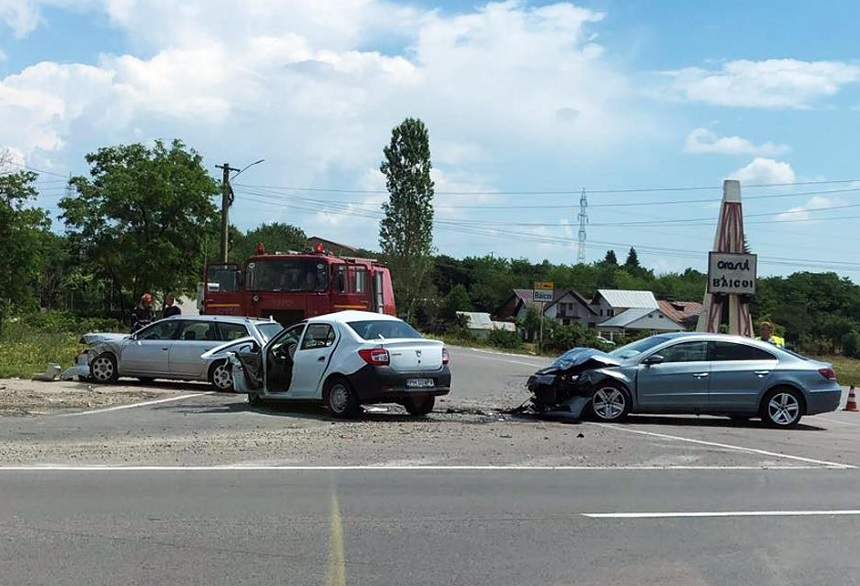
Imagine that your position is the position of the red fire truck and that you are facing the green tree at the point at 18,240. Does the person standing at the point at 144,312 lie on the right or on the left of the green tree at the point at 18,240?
left

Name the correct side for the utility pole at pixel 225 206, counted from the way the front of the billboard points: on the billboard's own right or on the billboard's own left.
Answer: on the billboard's own right

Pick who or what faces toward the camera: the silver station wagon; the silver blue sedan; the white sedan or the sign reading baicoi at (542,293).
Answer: the sign reading baicoi

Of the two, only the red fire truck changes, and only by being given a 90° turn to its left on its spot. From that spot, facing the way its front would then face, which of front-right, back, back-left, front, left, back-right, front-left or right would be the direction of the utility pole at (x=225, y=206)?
back-left

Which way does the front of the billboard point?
toward the camera

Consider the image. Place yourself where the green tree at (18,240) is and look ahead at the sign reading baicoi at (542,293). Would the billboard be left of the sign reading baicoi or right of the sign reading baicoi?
right

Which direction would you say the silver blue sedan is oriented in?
to the viewer's left

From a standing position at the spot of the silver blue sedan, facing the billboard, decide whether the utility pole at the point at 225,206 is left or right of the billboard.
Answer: left

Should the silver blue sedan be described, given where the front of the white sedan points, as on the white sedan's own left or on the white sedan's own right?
on the white sedan's own right

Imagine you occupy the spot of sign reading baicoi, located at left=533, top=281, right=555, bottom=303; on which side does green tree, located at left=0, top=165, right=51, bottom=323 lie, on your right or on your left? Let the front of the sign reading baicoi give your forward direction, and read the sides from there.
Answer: on your right

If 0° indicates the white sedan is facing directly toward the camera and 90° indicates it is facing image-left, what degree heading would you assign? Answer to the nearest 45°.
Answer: approximately 135°

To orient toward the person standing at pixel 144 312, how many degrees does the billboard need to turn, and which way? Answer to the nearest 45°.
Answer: approximately 90° to its right

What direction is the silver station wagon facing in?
to the viewer's left

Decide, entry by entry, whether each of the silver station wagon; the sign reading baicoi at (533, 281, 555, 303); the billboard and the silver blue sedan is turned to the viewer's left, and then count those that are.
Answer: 2

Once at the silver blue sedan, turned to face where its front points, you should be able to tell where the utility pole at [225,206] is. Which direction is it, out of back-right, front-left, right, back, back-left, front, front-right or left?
front-right
